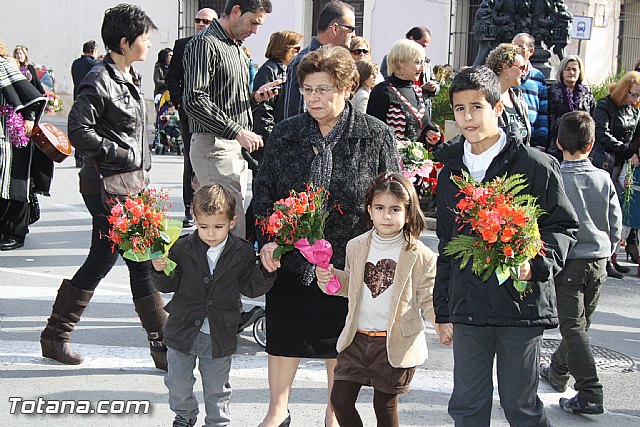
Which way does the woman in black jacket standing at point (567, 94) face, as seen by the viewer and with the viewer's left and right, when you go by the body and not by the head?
facing the viewer

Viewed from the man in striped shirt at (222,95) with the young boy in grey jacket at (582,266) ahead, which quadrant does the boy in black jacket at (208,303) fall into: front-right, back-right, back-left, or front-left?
front-right

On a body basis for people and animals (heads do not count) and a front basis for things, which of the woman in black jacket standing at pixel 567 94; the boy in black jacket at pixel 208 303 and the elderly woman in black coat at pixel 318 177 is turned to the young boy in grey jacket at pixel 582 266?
the woman in black jacket standing

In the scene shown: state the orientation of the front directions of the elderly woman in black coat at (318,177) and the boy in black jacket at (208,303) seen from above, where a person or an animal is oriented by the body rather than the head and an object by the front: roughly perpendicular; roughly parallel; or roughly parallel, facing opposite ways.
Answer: roughly parallel

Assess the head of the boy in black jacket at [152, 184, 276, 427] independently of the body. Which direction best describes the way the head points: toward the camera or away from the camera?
toward the camera

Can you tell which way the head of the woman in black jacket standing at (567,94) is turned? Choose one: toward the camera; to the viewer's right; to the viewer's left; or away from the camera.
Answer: toward the camera

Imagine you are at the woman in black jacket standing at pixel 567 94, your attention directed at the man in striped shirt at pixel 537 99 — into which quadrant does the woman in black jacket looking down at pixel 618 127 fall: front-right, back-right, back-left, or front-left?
back-left

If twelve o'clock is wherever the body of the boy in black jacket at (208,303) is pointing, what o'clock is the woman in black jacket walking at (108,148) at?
The woman in black jacket walking is roughly at 5 o'clock from the boy in black jacket.

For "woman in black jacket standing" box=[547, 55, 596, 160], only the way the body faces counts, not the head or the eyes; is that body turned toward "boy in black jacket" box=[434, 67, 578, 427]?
yes

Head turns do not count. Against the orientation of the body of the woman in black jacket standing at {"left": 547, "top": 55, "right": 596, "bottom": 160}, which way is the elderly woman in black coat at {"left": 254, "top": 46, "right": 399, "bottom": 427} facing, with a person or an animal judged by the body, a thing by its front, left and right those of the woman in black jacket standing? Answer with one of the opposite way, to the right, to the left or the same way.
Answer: the same way

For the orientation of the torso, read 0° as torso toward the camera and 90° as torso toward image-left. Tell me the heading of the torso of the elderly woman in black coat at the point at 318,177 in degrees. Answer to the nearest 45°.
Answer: approximately 0°

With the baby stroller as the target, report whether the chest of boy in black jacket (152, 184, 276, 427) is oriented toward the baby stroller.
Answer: no
